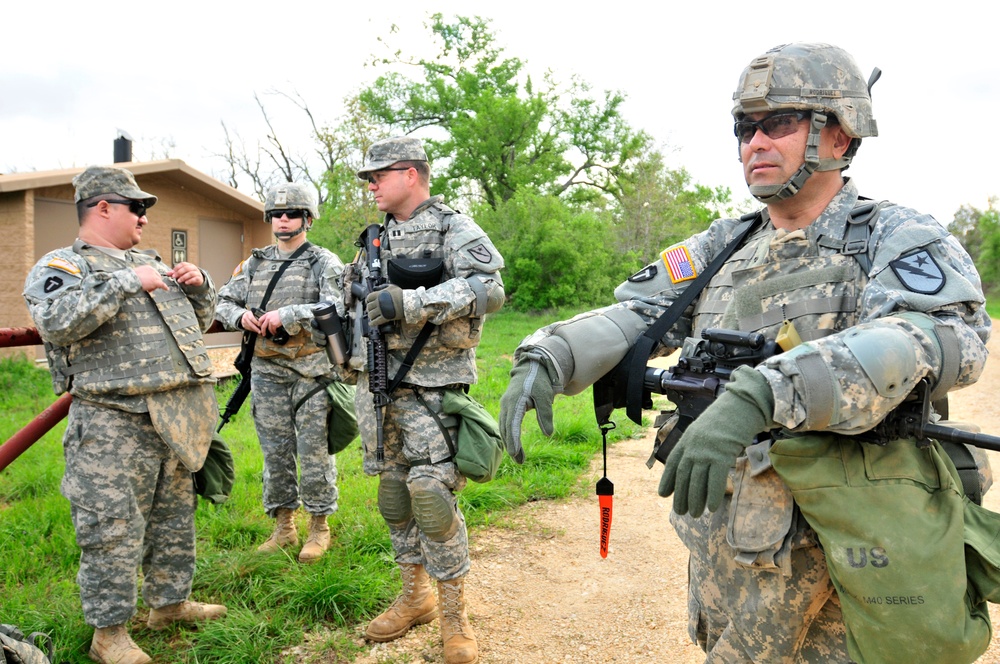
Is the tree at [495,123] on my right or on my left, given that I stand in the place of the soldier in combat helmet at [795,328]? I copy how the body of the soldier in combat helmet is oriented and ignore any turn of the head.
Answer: on my right

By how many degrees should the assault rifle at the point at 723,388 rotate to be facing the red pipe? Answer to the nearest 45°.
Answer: approximately 180°

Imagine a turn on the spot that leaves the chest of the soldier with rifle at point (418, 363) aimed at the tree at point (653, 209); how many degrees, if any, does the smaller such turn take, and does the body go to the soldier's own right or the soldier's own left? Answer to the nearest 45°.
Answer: approximately 135° to the soldier's own right

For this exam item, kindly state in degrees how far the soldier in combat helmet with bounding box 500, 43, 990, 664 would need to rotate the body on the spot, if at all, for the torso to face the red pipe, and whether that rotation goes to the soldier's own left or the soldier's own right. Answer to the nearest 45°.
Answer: approximately 45° to the soldier's own right

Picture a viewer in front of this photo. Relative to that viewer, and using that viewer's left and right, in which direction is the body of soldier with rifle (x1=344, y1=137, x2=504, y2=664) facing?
facing the viewer and to the left of the viewer

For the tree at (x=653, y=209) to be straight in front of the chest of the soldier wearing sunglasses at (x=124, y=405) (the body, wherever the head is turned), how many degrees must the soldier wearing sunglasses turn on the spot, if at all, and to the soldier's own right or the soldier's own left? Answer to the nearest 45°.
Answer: approximately 90° to the soldier's own left

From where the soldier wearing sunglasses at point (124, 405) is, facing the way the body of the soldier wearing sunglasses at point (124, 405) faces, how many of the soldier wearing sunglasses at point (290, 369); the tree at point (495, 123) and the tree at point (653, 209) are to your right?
0

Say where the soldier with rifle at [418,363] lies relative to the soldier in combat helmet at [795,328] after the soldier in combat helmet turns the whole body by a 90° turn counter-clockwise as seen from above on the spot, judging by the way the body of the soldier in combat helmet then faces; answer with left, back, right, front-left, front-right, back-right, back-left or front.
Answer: back

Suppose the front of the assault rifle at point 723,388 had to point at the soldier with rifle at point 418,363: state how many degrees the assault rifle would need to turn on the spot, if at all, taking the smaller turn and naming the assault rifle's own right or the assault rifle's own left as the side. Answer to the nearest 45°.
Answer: approximately 135° to the assault rifle's own left

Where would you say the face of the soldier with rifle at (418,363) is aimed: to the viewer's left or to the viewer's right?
to the viewer's left

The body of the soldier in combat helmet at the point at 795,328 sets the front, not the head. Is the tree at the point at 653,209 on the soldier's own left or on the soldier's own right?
on the soldier's own right

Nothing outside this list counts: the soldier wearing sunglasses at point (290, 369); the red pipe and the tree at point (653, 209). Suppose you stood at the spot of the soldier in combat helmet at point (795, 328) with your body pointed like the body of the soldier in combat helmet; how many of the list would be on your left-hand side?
0

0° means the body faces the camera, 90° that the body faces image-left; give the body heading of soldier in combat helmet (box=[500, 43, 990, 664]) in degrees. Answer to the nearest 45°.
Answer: approximately 45°

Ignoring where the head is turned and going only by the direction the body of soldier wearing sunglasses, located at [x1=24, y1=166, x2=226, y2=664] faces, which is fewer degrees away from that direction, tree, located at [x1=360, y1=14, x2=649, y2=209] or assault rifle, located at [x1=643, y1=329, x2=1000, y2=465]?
the assault rifle

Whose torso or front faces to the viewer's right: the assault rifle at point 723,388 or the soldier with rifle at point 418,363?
the assault rifle

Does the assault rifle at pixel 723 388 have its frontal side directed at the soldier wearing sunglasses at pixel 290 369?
no

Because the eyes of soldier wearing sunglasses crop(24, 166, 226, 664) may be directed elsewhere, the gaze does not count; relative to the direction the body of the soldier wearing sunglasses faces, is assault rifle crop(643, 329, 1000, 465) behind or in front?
in front

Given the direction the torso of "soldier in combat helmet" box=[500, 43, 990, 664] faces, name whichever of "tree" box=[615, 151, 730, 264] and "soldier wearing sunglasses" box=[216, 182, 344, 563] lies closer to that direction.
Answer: the soldier wearing sunglasses

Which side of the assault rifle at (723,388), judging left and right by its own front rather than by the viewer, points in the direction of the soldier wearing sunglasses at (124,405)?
back

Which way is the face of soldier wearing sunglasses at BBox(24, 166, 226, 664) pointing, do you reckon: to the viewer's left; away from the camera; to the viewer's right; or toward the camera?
to the viewer's right

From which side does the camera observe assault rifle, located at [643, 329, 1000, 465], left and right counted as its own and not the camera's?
right
